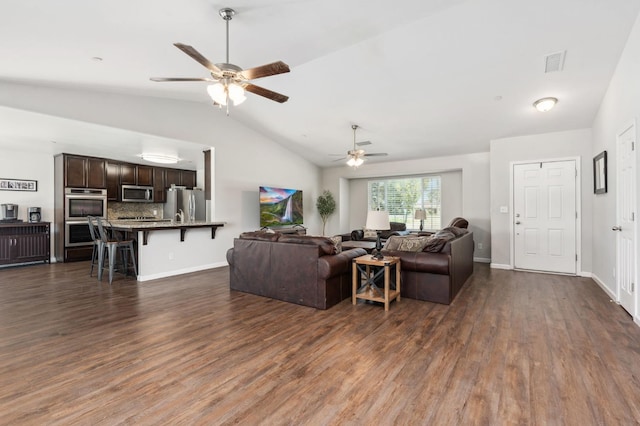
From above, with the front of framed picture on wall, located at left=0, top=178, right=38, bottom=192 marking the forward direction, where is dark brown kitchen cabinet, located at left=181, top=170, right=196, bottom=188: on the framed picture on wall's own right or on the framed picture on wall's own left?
on the framed picture on wall's own left

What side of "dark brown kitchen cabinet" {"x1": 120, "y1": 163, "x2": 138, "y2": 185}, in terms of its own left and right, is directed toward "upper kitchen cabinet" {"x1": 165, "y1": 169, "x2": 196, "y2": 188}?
left

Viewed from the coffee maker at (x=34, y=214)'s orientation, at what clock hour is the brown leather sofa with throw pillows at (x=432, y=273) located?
The brown leather sofa with throw pillows is roughly at 11 o'clock from the coffee maker.

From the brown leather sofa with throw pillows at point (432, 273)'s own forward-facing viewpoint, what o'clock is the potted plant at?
The potted plant is roughly at 2 o'clock from the brown leather sofa with throw pillows.

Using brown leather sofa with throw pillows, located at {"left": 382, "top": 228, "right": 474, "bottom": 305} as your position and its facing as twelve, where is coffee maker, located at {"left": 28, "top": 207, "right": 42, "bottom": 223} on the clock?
The coffee maker is roughly at 12 o'clock from the brown leather sofa with throw pillows.

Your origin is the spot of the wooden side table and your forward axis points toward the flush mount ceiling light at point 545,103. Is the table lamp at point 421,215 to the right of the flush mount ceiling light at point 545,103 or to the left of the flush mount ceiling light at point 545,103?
left

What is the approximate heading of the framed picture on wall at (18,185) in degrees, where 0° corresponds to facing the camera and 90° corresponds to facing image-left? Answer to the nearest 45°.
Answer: approximately 0°

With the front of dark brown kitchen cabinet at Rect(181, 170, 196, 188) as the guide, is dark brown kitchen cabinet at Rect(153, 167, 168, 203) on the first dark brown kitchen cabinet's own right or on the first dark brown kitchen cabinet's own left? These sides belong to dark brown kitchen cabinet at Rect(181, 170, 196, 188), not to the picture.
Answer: on the first dark brown kitchen cabinet's own right

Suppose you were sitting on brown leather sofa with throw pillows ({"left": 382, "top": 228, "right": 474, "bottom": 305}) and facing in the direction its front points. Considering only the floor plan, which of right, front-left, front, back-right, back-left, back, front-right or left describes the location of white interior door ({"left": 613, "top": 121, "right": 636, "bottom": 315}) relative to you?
back
